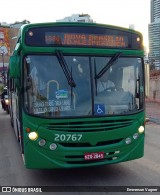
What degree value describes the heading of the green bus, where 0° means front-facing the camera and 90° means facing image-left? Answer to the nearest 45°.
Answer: approximately 0°
